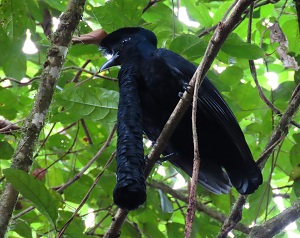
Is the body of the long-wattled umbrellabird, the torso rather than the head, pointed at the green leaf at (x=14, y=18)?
yes

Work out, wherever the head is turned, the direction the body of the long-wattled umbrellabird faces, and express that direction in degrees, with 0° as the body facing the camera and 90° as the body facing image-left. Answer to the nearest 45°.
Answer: approximately 90°

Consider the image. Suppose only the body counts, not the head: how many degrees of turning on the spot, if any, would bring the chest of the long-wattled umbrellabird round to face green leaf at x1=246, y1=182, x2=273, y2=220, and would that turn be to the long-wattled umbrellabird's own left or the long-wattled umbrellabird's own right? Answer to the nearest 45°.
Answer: approximately 135° to the long-wattled umbrellabird's own right

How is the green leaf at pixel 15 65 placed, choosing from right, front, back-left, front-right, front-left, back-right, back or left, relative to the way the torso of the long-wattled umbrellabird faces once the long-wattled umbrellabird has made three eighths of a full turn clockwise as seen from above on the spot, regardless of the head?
back-left

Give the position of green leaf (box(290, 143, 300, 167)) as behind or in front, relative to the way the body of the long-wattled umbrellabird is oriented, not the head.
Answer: behind

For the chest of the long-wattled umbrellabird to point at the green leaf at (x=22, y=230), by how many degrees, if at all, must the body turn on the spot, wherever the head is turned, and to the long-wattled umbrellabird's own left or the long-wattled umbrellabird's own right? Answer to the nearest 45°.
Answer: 0° — it already faces it
